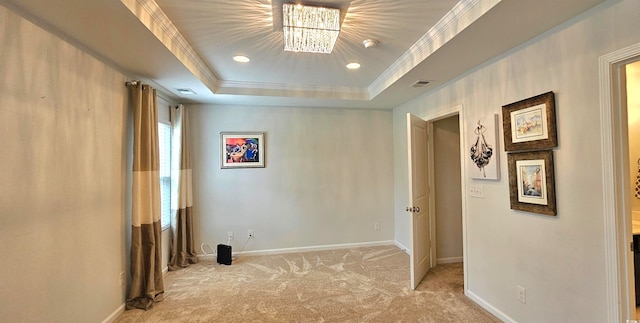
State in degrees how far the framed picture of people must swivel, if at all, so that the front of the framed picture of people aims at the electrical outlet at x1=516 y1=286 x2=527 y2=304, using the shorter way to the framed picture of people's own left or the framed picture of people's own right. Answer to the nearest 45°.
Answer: approximately 45° to the framed picture of people's own left

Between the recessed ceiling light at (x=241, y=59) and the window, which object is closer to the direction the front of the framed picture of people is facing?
the recessed ceiling light

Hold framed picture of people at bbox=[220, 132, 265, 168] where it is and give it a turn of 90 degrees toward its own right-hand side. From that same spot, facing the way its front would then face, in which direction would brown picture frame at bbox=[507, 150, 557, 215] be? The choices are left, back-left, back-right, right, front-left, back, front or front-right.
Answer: back-left

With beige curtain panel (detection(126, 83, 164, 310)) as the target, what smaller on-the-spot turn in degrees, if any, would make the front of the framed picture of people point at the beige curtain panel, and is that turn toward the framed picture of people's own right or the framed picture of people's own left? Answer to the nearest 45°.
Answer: approximately 45° to the framed picture of people's own right

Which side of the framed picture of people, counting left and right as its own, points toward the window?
right

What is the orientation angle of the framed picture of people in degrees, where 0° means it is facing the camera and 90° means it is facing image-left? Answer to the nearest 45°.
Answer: approximately 0°

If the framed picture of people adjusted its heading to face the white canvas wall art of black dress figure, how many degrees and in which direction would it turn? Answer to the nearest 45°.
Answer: approximately 45° to its left

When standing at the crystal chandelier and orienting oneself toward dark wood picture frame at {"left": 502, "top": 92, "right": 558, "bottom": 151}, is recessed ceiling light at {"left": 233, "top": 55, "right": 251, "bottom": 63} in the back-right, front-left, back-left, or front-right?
back-left

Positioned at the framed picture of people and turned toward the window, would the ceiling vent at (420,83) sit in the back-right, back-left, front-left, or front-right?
back-left

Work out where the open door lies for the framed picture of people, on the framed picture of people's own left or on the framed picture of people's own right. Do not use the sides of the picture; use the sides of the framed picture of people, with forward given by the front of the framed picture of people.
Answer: on the framed picture of people's own left

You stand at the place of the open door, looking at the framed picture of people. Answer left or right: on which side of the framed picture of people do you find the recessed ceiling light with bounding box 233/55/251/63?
left

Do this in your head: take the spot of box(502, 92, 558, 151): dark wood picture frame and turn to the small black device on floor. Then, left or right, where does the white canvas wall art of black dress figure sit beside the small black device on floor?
right
